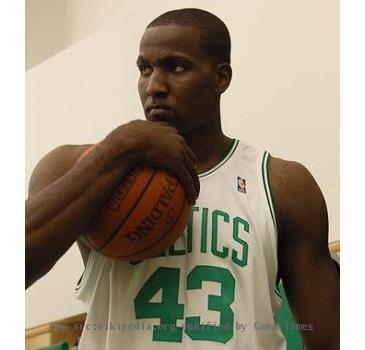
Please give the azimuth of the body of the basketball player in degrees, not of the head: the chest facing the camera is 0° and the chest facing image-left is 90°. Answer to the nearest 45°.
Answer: approximately 0°

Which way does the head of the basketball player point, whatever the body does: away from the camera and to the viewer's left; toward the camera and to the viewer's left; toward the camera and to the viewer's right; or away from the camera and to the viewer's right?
toward the camera and to the viewer's left
